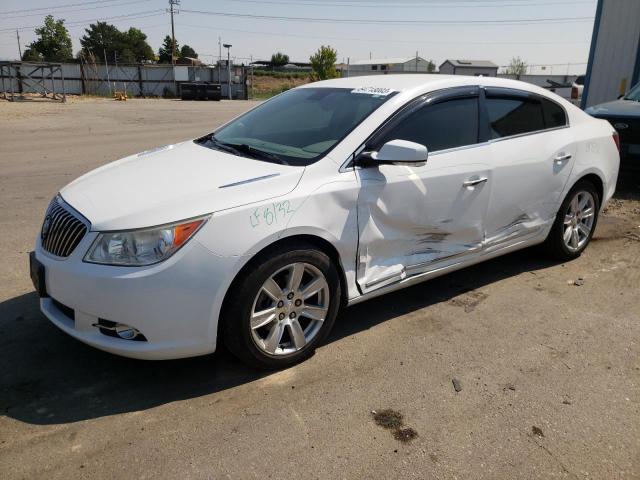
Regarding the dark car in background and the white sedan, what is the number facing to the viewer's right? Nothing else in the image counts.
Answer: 0

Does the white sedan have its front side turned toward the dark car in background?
no

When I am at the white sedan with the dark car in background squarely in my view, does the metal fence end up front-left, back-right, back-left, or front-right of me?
front-left

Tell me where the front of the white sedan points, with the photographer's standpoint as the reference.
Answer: facing the viewer and to the left of the viewer

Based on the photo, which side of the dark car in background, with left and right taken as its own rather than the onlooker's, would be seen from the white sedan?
front

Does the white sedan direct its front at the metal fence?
no

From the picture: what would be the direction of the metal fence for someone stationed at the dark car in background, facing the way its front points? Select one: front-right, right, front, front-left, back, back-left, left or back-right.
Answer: front-right
